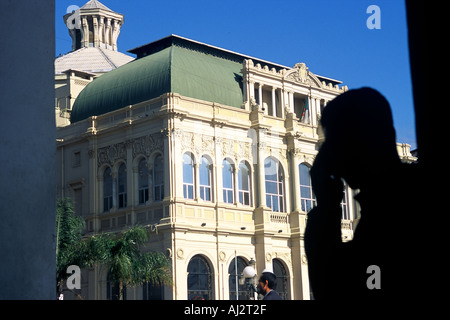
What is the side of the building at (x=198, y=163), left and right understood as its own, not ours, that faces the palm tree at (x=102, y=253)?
right

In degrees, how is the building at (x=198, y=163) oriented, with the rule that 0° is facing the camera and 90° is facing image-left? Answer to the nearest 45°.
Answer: approximately 315°
